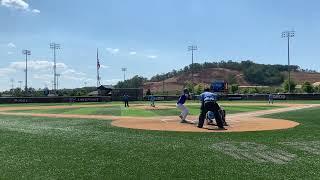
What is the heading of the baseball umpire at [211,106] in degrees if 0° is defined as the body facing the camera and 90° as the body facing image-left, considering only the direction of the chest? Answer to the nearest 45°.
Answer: approximately 180°
